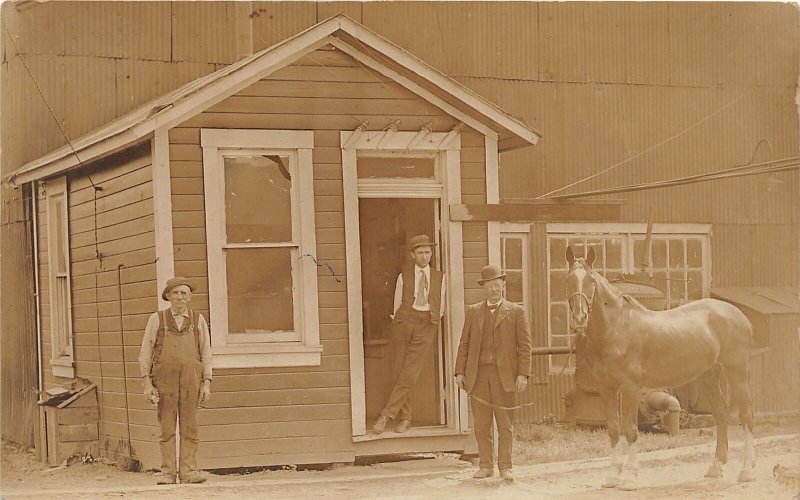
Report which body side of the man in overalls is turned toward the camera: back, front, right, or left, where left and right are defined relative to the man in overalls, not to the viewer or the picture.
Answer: front

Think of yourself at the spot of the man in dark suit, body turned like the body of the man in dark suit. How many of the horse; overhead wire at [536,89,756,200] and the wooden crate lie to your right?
1

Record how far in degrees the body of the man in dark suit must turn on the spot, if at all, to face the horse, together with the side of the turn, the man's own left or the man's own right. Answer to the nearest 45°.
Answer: approximately 90° to the man's own left

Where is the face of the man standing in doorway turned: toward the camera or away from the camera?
toward the camera

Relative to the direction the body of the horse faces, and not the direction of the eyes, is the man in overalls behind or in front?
in front

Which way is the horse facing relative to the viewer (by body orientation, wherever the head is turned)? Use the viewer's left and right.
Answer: facing the viewer and to the left of the viewer

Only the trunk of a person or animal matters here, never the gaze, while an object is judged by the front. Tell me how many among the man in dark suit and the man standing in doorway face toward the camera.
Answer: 2

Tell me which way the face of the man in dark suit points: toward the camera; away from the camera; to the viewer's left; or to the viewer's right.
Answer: toward the camera

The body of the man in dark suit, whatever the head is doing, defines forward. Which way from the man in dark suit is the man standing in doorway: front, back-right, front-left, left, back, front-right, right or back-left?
back-right

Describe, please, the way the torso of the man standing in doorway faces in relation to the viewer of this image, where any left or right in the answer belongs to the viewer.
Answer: facing the viewer

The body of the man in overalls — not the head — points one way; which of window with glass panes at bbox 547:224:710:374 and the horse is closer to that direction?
the horse

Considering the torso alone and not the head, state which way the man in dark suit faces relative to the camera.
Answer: toward the camera

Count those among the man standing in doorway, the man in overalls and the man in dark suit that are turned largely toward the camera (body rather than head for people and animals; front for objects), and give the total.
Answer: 3

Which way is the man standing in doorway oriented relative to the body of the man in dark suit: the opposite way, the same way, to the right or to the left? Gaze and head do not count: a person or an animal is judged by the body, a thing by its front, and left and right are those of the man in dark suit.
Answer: the same way
